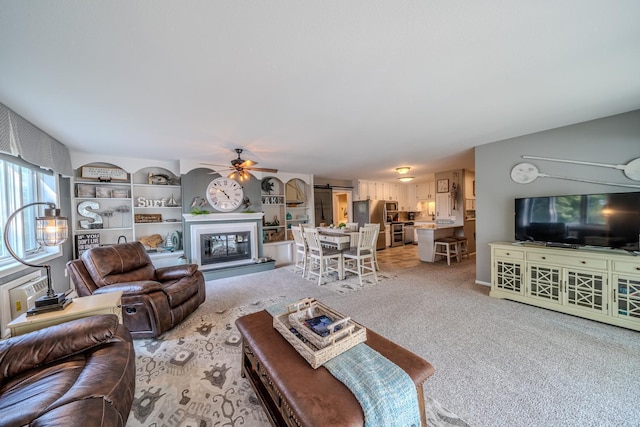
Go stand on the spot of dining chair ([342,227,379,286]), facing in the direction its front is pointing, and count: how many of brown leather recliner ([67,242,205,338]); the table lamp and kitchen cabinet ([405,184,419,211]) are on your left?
2

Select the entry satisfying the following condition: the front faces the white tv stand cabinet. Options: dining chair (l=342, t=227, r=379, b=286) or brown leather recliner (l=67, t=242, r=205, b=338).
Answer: the brown leather recliner

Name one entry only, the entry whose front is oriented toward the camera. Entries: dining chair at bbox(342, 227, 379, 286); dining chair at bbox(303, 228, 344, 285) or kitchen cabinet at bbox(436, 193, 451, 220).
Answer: the kitchen cabinet

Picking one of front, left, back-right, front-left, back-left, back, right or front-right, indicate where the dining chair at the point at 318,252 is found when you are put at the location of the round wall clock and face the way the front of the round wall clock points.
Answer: front-left

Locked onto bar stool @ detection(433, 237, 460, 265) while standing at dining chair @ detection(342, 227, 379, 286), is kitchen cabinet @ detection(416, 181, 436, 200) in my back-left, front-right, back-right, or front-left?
front-left

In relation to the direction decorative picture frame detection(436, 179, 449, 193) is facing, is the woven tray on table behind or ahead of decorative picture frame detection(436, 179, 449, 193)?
ahead

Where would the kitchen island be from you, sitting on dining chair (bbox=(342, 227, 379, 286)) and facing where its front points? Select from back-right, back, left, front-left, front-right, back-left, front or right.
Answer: right

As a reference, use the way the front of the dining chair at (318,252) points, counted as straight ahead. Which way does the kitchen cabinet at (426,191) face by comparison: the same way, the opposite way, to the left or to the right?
the opposite way

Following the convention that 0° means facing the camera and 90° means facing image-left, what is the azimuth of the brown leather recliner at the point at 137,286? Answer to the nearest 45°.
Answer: approximately 315°

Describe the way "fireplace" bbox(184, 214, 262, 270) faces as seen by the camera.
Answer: facing the viewer

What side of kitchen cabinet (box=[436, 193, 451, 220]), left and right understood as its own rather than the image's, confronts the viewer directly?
front

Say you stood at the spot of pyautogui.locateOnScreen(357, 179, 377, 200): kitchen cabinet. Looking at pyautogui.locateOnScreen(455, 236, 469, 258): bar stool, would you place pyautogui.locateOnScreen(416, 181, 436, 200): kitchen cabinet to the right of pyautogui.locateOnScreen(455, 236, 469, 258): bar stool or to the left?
left

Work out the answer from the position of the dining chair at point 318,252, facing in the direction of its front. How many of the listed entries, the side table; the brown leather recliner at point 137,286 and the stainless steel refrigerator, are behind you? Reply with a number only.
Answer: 2

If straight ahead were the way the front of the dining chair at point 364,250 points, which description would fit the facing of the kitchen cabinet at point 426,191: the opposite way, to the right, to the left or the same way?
to the left

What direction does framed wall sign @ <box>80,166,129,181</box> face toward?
toward the camera

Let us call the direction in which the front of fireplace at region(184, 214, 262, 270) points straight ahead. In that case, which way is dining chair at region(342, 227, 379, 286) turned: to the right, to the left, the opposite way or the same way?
the opposite way

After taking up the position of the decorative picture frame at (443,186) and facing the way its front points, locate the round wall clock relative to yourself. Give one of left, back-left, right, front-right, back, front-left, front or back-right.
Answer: front-right

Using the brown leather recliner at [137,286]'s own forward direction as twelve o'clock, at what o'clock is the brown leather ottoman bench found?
The brown leather ottoman bench is roughly at 1 o'clock from the brown leather recliner.

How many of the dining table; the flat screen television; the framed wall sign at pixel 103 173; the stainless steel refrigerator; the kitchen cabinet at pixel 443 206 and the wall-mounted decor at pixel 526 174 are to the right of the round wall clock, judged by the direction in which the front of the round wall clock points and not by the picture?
1

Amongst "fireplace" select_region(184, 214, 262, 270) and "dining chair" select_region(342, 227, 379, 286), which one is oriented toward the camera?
the fireplace
